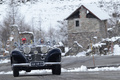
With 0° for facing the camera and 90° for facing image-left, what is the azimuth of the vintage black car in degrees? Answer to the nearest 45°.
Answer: approximately 0°
